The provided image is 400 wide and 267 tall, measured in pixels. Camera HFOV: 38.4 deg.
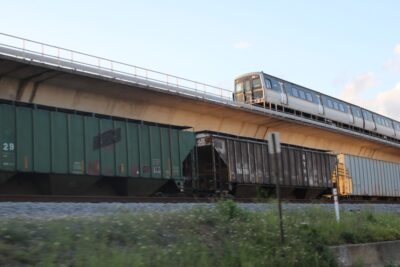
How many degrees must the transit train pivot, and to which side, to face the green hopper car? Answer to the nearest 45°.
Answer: approximately 45° to its left

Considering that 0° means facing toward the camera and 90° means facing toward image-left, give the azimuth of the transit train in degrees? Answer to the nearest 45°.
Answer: approximately 45°
